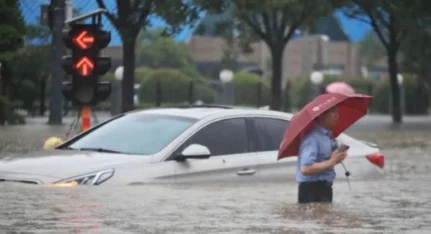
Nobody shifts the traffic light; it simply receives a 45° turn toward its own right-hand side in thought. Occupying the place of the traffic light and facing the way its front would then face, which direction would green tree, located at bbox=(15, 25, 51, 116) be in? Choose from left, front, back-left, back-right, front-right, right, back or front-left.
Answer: back-right

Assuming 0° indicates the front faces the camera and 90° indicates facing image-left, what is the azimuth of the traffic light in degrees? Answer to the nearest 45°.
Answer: approximately 0°

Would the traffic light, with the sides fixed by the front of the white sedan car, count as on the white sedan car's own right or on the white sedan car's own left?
on the white sedan car's own right

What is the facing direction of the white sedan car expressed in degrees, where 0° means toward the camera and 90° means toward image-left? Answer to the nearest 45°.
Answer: approximately 45°

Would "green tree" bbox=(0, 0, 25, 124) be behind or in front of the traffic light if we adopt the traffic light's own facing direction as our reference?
behind

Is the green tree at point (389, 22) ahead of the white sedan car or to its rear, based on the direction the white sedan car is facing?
to the rear

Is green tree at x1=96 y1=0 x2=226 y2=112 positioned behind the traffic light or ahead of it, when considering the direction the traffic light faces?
behind

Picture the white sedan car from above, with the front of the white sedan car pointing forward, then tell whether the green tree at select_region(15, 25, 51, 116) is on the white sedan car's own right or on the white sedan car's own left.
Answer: on the white sedan car's own right

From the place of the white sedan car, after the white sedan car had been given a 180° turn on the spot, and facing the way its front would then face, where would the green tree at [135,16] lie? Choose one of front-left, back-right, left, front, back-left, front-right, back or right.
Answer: front-left
